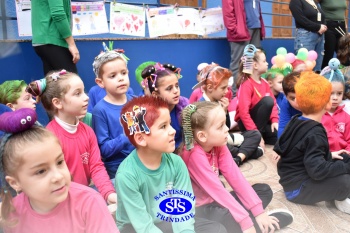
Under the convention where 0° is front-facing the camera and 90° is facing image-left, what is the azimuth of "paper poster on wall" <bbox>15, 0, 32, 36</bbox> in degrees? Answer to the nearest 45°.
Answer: approximately 0°

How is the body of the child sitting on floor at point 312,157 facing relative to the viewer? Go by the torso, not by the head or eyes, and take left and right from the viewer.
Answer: facing away from the viewer and to the right of the viewer

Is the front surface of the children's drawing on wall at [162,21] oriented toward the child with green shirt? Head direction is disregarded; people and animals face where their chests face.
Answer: yes

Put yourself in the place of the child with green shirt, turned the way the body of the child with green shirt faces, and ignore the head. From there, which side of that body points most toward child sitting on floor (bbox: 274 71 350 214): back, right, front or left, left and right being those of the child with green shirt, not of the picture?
left

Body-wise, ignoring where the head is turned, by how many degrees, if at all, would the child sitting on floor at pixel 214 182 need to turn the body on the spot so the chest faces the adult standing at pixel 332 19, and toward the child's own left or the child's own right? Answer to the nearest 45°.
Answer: approximately 135° to the child's own left
